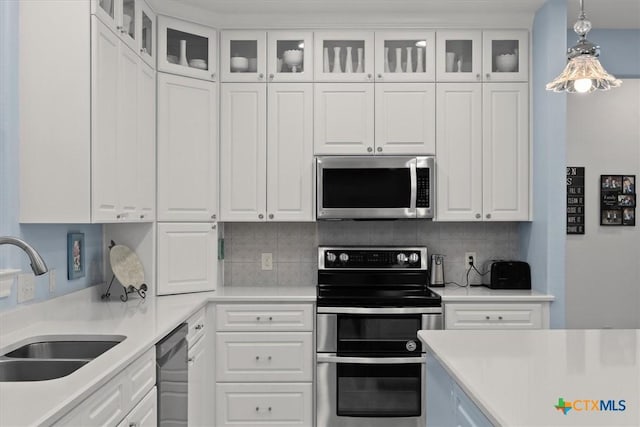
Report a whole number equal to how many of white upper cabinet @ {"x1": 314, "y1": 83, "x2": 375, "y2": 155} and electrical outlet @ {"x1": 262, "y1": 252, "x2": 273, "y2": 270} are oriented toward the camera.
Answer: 2

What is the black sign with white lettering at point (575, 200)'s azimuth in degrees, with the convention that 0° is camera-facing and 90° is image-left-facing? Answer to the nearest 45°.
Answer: approximately 0°

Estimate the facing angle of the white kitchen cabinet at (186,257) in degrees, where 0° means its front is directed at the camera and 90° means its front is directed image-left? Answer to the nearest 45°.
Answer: approximately 315°

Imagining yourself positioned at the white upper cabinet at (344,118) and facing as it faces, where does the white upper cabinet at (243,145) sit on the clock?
the white upper cabinet at (243,145) is roughly at 3 o'clock from the white upper cabinet at (344,118).

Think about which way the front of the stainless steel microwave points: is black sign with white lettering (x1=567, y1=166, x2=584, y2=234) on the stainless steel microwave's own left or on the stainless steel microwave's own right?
on the stainless steel microwave's own left
